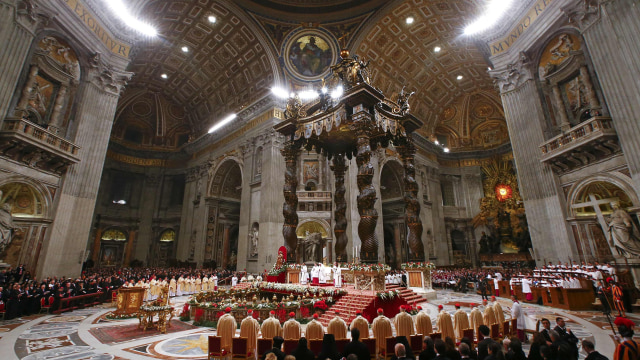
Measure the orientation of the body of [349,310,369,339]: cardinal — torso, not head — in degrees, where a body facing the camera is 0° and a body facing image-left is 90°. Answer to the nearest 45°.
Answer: approximately 180°

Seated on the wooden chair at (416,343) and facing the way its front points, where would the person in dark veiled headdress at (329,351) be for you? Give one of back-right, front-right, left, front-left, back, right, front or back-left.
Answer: back-left

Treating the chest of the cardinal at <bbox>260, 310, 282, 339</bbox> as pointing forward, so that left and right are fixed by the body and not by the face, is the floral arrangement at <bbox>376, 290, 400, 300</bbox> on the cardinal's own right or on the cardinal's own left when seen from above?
on the cardinal's own right

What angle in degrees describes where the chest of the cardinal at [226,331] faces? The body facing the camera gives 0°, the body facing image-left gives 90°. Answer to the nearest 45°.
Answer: approximately 180°

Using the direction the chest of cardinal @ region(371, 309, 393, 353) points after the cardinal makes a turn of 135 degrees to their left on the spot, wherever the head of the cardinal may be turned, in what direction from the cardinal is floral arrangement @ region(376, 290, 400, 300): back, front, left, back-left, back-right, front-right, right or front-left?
back-right

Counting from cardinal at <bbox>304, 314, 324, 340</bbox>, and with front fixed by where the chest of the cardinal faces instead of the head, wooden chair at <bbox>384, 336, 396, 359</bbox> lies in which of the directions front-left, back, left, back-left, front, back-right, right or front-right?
right

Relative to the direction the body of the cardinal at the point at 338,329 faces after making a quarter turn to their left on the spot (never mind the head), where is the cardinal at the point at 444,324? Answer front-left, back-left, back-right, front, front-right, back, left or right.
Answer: back

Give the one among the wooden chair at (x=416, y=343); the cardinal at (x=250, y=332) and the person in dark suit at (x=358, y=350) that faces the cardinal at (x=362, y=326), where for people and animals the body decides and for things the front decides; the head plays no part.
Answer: the person in dark suit

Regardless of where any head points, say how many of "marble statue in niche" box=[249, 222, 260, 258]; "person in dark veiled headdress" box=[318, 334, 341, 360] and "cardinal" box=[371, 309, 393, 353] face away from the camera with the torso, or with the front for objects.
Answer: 2

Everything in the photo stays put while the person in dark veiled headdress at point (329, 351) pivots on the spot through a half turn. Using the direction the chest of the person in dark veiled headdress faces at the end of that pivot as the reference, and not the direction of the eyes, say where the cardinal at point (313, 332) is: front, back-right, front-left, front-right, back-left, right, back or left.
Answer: back

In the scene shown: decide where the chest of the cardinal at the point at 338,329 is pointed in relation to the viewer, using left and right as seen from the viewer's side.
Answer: facing away from the viewer

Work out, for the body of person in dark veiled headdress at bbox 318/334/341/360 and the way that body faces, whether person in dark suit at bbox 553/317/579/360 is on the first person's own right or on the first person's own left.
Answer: on the first person's own right

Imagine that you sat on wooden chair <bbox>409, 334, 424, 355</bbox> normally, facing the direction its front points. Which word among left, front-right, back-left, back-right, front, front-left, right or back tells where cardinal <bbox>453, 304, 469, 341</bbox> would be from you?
front-right

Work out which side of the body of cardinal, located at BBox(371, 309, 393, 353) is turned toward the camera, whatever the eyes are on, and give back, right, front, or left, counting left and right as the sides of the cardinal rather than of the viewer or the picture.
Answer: back

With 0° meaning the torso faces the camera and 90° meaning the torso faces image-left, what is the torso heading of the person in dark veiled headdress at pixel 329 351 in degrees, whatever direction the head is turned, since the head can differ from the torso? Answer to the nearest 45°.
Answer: approximately 180°
